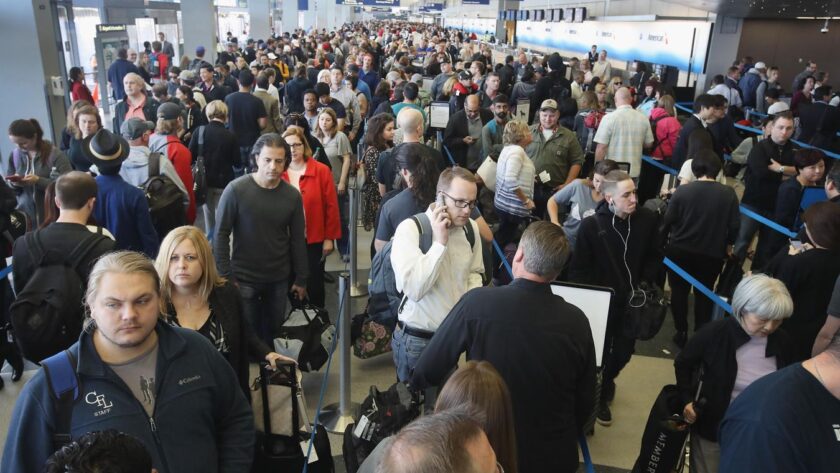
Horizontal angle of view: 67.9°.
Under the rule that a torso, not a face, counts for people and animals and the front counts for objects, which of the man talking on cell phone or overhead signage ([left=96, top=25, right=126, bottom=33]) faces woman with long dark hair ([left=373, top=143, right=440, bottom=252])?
the overhead signage

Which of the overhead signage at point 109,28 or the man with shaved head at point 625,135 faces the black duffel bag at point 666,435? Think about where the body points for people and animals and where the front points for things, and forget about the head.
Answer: the overhead signage

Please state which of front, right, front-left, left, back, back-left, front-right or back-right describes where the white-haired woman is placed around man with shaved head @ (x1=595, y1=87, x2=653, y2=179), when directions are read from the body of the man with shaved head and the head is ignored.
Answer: back

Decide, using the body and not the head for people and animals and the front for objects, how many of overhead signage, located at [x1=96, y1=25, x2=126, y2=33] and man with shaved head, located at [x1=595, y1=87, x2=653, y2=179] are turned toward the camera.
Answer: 1

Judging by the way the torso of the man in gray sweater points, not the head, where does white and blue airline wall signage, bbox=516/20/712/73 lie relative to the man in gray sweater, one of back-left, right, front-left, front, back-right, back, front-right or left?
back-left

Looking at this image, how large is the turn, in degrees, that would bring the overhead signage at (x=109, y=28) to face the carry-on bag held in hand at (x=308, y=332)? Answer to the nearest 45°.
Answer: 0° — it already faces it
